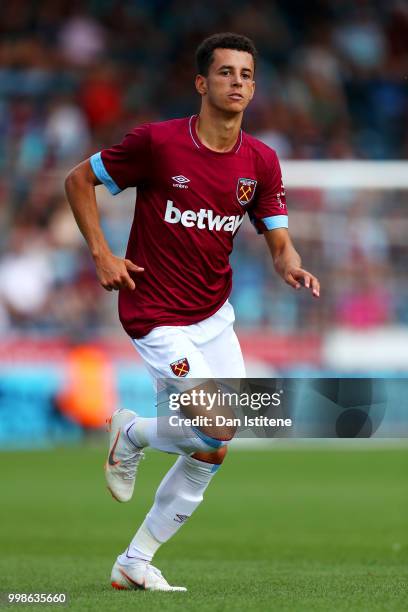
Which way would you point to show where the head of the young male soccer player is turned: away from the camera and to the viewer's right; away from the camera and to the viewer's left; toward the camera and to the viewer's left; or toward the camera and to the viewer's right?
toward the camera and to the viewer's right
